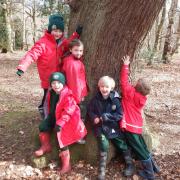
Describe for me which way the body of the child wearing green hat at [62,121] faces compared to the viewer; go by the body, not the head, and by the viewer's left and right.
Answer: facing the viewer and to the left of the viewer

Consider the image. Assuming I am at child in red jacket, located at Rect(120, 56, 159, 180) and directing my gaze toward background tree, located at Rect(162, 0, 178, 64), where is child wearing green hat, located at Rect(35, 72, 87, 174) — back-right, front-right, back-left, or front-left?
back-left

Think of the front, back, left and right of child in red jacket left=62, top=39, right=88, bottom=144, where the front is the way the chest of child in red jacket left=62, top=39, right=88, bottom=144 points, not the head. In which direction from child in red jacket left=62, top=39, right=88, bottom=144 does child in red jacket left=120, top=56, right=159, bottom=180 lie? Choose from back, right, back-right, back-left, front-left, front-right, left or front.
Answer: front-left

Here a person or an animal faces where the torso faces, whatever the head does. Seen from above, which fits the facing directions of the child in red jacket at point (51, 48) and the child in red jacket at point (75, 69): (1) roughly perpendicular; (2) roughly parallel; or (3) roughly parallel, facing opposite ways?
roughly parallel

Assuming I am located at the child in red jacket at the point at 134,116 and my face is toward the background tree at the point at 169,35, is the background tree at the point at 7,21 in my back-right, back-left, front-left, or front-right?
front-left

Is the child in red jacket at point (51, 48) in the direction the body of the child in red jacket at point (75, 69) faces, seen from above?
no

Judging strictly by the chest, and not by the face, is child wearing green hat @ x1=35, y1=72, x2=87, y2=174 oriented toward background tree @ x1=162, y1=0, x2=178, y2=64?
no

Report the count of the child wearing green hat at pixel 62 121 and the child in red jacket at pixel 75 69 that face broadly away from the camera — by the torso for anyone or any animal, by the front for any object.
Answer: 0

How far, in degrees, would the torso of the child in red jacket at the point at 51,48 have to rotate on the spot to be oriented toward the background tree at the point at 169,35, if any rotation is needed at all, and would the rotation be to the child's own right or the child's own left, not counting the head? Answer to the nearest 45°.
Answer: approximately 90° to the child's own left

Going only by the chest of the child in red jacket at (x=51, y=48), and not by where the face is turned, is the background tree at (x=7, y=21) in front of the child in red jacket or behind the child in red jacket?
behind

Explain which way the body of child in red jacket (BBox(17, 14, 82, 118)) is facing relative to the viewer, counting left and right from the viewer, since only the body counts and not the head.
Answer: facing the viewer and to the right of the viewer

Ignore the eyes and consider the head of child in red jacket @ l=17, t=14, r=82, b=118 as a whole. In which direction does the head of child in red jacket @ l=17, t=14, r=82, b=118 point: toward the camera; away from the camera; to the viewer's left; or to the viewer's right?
toward the camera

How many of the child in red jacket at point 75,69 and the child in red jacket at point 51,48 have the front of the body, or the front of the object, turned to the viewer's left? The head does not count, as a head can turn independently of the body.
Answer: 0
